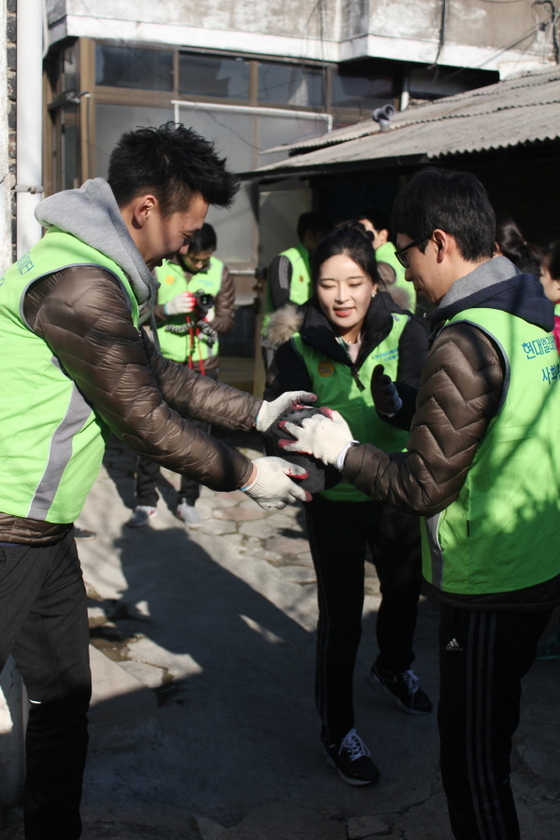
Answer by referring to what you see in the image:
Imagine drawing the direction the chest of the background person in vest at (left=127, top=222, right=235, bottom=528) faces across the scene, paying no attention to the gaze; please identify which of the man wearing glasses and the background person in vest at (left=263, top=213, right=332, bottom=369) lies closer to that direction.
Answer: the man wearing glasses

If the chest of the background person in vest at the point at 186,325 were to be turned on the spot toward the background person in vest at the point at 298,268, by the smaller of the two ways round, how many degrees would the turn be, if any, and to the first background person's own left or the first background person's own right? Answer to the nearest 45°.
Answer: approximately 135° to the first background person's own left

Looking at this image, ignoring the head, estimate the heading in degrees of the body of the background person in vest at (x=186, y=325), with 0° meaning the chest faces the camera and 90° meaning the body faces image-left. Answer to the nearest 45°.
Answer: approximately 0°

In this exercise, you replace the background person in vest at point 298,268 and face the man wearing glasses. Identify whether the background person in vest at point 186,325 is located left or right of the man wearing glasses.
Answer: right

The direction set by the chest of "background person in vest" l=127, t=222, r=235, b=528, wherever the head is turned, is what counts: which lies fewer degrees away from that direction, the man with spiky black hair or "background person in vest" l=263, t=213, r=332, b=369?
the man with spiky black hair

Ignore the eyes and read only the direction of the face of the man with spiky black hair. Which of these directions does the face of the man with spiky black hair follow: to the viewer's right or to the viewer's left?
to the viewer's right

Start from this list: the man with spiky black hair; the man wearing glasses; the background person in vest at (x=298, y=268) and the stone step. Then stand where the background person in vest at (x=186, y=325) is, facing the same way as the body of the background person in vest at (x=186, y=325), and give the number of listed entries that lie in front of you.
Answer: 3

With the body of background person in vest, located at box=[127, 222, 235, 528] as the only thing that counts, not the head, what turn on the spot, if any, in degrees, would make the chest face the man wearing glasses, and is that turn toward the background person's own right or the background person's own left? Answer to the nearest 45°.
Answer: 0° — they already face them

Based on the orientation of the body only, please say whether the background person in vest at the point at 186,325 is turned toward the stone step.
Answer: yes

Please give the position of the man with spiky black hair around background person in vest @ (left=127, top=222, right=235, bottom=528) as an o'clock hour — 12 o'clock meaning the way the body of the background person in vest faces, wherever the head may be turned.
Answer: The man with spiky black hair is roughly at 12 o'clock from the background person in vest.
